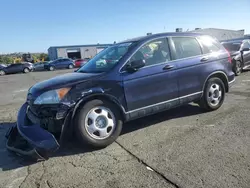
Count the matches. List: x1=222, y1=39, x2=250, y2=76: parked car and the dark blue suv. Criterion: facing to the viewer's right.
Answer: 0

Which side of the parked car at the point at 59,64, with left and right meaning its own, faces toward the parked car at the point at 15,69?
front

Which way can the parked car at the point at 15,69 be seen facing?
to the viewer's left

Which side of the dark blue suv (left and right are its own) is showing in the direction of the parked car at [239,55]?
back

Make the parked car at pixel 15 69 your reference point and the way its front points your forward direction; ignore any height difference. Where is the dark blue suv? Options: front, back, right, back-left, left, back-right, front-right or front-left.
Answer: left

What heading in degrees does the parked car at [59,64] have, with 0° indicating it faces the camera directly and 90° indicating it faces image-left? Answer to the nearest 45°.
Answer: approximately 45°

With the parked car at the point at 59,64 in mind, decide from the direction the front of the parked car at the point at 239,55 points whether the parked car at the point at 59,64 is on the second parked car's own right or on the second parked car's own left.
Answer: on the second parked car's own right

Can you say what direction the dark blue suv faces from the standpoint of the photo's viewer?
facing the viewer and to the left of the viewer

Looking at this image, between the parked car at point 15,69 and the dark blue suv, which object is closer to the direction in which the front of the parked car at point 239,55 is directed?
the dark blue suv

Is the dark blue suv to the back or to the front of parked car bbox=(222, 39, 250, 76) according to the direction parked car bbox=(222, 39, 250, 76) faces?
to the front
